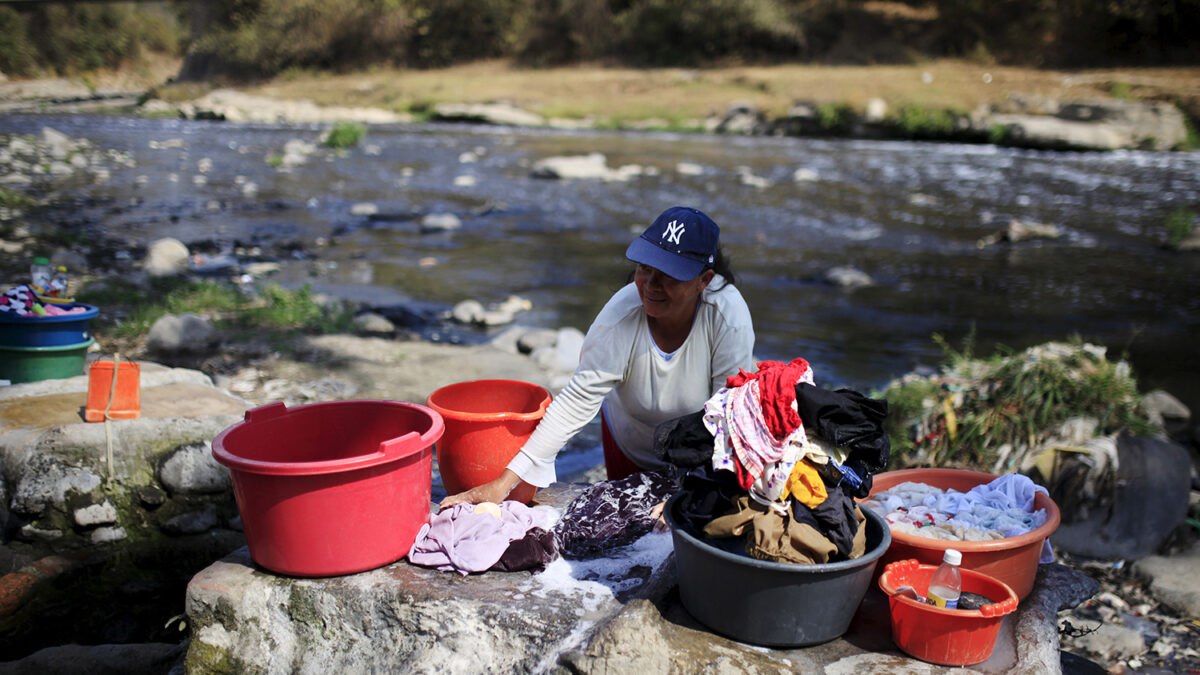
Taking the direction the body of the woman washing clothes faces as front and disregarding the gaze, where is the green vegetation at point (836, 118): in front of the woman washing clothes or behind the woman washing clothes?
behind

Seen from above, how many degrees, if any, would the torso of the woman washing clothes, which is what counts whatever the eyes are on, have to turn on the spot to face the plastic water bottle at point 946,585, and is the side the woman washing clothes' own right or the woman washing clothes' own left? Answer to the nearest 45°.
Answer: approximately 90° to the woman washing clothes' own left

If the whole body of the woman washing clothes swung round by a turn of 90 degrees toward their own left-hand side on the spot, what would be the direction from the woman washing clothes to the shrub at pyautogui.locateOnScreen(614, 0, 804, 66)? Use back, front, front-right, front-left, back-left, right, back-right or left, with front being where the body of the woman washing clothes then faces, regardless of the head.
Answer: back-left

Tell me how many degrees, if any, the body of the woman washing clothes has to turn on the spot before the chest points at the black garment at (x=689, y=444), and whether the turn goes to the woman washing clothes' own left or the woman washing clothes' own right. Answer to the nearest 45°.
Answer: approximately 45° to the woman washing clothes' own left

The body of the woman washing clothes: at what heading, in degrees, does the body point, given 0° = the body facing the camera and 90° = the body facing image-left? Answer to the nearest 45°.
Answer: approximately 45°

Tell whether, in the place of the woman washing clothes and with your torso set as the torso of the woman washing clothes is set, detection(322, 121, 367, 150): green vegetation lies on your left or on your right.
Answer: on your right
